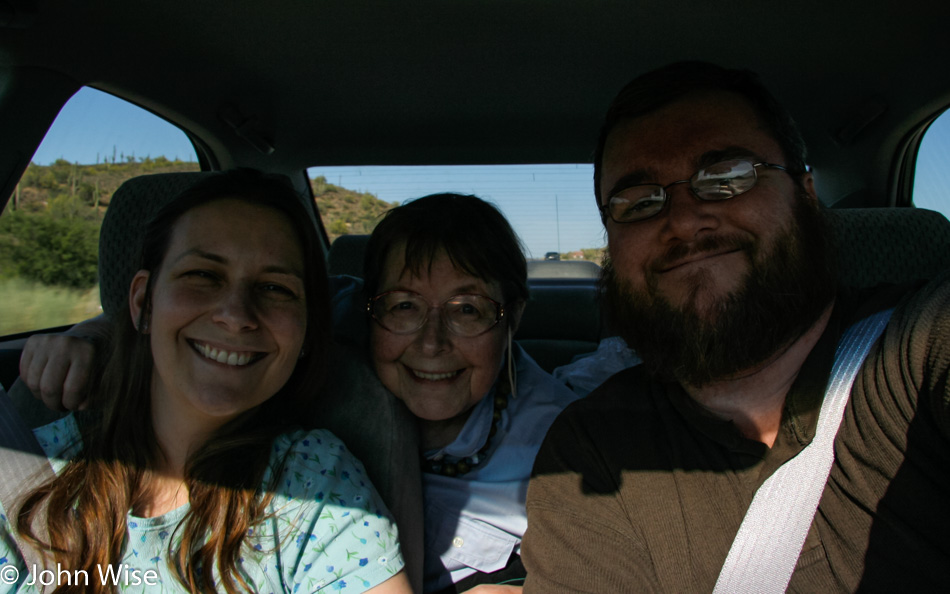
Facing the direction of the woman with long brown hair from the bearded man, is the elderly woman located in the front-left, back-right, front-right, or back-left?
front-right

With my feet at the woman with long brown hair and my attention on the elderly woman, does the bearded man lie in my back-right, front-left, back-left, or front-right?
front-right

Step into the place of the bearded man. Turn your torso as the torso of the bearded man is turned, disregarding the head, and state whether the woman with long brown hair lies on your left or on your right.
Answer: on your right

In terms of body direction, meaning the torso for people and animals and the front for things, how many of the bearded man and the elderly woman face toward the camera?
2

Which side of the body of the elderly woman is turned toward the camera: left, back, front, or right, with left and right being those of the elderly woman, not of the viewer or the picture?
front

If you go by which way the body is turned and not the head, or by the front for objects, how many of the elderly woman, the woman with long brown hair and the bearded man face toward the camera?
3

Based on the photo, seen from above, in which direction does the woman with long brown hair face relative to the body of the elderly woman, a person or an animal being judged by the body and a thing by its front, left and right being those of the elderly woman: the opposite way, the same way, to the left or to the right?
the same way

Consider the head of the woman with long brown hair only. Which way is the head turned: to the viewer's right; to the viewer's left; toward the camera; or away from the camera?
toward the camera

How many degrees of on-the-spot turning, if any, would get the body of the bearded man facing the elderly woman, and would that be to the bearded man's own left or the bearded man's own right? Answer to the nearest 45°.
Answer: approximately 90° to the bearded man's own right

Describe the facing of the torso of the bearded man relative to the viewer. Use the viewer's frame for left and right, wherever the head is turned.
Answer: facing the viewer

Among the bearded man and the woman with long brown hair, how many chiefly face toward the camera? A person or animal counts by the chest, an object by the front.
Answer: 2

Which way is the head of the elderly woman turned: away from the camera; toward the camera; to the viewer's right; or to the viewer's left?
toward the camera

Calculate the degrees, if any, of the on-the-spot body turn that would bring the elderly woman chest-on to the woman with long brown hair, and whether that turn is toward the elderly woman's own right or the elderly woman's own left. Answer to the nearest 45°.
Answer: approximately 90° to the elderly woman's own right

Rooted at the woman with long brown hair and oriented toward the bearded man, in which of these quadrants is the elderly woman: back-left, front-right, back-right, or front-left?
front-left
